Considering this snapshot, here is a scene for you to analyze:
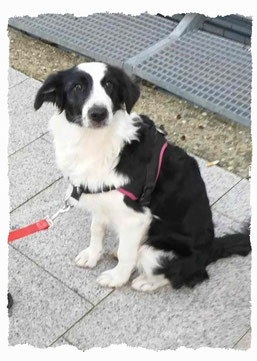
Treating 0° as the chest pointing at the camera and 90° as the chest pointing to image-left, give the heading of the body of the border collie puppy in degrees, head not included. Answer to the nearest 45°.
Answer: approximately 45°
